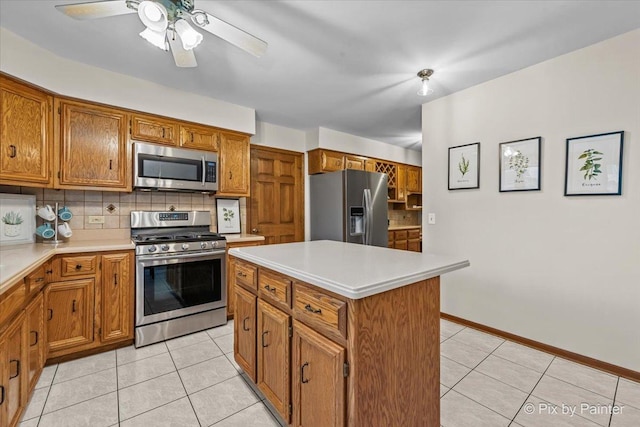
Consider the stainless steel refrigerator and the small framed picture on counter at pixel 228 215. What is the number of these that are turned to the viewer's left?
0

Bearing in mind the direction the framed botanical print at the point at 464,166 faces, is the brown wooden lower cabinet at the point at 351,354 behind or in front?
in front

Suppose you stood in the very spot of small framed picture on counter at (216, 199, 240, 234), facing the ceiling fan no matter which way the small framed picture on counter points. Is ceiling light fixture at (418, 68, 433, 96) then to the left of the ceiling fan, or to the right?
left

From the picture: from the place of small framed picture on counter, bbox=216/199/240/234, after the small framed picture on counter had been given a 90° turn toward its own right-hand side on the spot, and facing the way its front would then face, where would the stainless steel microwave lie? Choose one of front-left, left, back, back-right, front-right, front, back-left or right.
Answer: front-left

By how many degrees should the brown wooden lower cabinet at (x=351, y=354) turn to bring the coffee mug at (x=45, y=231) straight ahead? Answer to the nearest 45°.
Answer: approximately 45° to its right

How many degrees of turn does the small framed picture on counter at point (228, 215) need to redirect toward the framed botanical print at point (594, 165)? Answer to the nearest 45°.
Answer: approximately 45° to its left

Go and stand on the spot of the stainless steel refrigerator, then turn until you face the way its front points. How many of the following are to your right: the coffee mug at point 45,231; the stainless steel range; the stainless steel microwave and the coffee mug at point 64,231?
4

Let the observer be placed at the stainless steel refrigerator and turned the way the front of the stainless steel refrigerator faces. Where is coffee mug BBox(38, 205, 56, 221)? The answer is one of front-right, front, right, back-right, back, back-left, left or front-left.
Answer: right

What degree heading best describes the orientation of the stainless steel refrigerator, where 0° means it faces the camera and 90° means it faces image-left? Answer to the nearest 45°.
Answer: approximately 315°

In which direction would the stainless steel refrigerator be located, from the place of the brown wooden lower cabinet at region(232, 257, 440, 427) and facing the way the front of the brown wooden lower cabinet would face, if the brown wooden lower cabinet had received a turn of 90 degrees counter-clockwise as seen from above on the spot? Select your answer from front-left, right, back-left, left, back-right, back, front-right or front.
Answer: back-left

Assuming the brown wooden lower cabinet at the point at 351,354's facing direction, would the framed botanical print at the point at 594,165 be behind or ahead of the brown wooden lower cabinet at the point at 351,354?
behind

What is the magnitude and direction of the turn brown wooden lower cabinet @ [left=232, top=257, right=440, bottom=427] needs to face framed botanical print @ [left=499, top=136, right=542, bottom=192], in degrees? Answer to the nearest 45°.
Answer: approximately 180°

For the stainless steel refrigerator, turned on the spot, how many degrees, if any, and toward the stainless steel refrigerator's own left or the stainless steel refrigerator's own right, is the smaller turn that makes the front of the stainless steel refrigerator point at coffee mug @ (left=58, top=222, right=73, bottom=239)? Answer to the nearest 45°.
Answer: approximately 90° to the stainless steel refrigerator's own right

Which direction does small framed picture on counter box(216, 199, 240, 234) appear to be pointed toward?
toward the camera

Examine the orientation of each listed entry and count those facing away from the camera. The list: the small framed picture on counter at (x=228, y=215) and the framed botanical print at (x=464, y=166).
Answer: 0

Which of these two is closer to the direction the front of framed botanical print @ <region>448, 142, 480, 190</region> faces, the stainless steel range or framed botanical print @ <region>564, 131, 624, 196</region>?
the stainless steel range

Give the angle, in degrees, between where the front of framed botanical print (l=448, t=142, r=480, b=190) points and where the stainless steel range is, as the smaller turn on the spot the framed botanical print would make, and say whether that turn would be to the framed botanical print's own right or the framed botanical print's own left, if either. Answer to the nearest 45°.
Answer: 0° — it already faces it

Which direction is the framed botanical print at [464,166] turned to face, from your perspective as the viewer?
facing the viewer and to the left of the viewer

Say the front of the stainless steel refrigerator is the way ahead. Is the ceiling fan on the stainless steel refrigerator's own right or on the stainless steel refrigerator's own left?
on the stainless steel refrigerator's own right
